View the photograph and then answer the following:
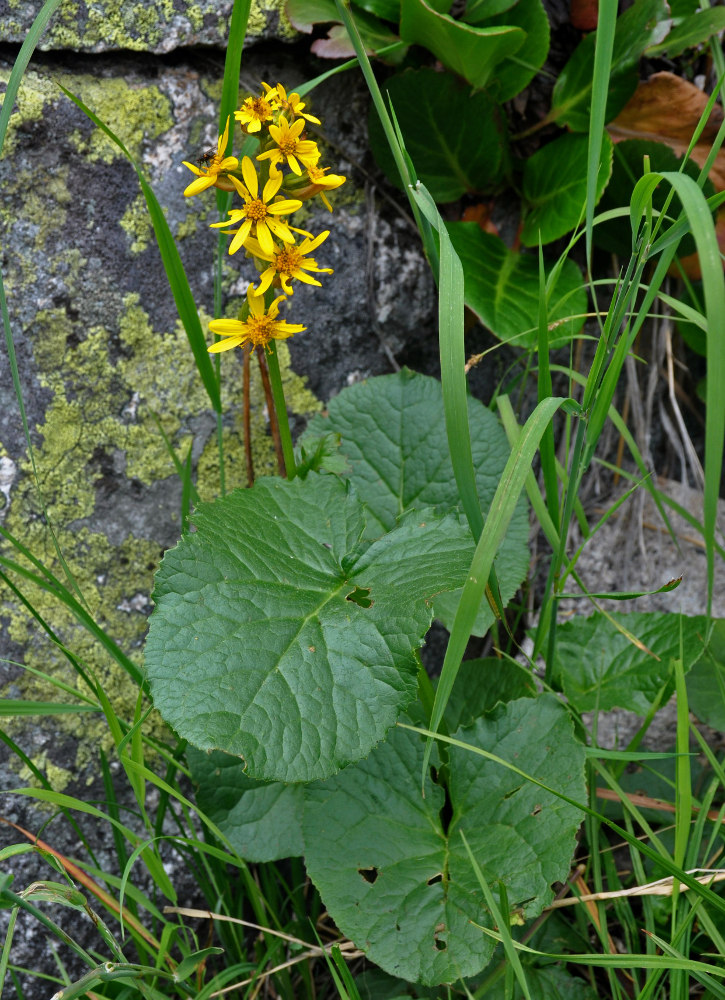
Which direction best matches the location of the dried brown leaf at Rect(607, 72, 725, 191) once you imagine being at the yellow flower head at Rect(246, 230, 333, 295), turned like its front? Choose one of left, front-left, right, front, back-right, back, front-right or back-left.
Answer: back-left

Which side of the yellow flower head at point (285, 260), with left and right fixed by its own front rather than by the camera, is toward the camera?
front
